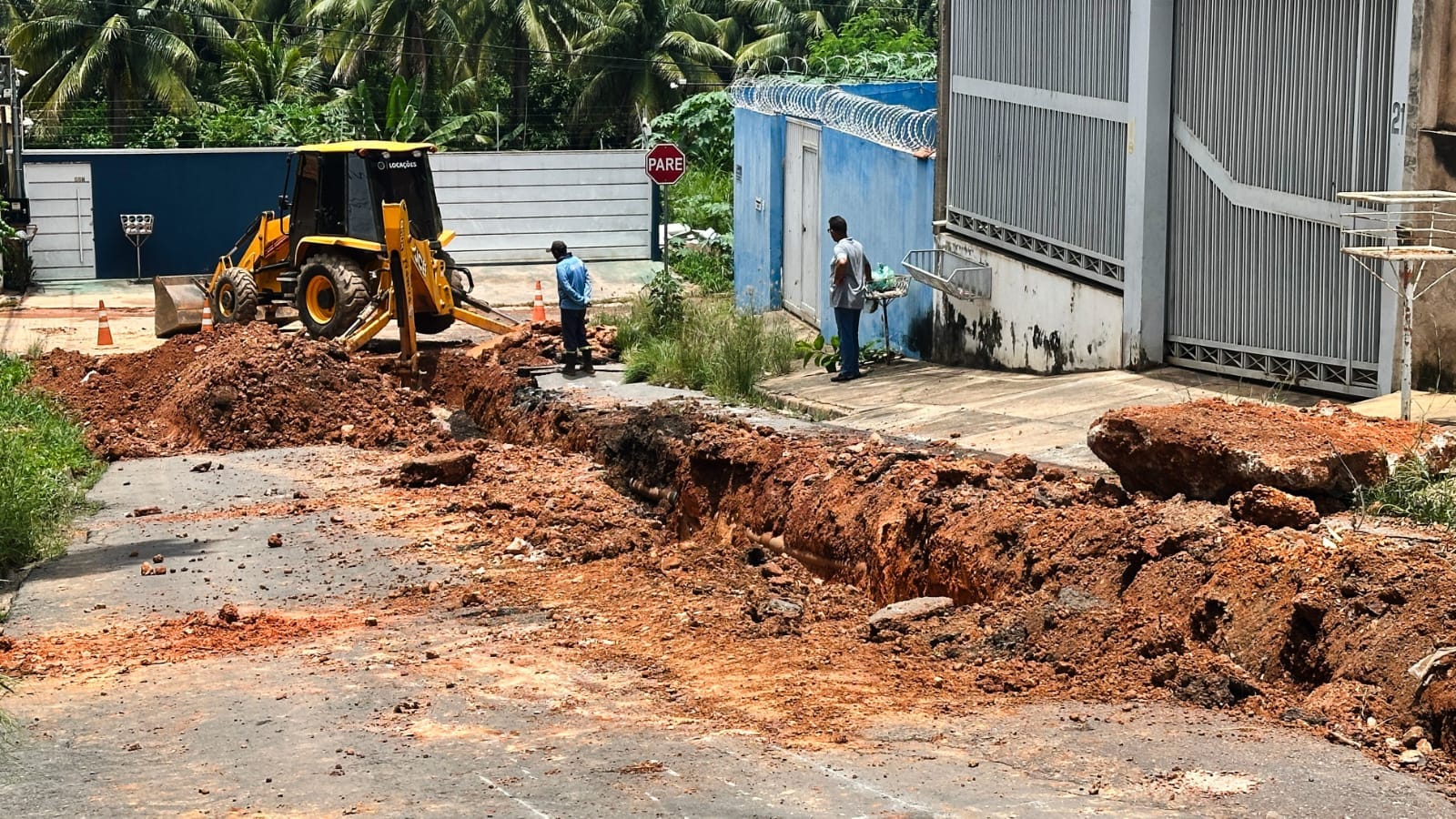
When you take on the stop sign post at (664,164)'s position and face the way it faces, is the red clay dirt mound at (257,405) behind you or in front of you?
in front

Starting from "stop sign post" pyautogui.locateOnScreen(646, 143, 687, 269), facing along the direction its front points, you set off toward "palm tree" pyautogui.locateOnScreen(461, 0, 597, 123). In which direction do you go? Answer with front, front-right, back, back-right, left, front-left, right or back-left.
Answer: back

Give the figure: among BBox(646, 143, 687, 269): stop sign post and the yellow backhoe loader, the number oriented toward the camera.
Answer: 1

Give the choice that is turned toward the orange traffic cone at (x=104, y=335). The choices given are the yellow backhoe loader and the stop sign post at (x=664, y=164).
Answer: the yellow backhoe loader

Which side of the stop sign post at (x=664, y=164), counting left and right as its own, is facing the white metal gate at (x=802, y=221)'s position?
left

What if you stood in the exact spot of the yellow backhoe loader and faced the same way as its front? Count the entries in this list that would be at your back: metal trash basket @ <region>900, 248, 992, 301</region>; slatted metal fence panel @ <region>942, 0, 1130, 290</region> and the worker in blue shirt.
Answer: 3

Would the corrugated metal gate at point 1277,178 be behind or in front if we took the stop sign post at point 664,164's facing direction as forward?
in front

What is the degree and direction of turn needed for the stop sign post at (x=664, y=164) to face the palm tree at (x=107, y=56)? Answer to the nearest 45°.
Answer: approximately 135° to its right

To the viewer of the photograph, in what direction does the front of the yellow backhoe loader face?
facing away from the viewer and to the left of the viewer

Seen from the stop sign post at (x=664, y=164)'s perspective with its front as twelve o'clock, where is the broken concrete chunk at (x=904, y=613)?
The broken concrete chunk is roughly at 12 o'clock from the stop sign post.

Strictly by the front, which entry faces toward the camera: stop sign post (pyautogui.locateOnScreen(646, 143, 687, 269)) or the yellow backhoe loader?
the stop sign post

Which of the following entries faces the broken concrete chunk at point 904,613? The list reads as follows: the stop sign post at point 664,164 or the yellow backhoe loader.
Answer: the stop sign post

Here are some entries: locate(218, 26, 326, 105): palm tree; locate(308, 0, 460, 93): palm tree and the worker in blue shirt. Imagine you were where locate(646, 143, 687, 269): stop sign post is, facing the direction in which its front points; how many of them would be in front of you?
1

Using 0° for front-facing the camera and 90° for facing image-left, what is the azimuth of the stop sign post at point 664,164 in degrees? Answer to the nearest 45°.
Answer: approximately 0°

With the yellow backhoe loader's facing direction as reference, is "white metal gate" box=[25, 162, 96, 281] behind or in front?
in front

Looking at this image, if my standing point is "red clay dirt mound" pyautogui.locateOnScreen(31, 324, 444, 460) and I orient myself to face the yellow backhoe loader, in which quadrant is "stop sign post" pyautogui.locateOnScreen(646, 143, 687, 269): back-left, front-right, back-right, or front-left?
front-right

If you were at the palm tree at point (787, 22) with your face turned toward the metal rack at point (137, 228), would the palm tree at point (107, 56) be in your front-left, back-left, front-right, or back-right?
front-right

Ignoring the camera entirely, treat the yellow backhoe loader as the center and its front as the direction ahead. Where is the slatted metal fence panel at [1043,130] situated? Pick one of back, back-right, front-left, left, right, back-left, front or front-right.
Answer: back
